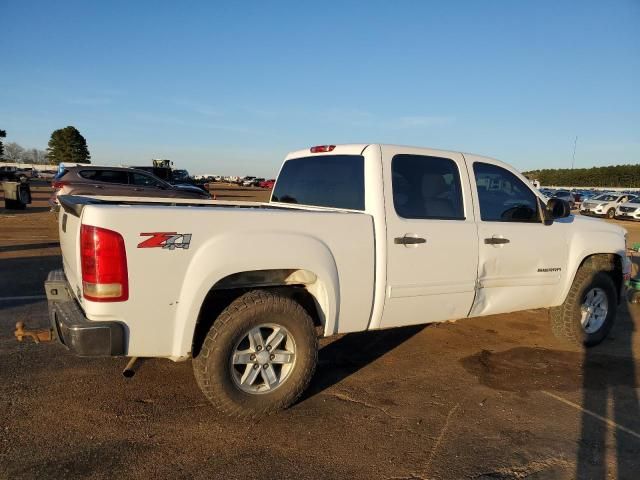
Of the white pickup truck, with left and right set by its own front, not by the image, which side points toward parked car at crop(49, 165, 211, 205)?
left

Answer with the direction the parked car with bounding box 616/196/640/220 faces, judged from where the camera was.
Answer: facing the viewer and to the left of the viewer

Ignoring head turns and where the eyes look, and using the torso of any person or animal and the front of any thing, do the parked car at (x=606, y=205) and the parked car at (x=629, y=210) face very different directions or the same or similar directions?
same or similar directions

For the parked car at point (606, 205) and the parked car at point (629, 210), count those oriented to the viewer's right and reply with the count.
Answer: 0

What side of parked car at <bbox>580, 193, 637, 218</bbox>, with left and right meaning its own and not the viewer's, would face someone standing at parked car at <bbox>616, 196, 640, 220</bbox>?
left

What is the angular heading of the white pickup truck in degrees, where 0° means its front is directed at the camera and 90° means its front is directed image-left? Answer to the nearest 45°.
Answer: approximately 225°

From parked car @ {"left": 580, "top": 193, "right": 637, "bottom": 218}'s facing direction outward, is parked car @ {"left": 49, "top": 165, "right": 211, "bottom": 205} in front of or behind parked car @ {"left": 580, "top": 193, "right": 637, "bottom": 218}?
in front

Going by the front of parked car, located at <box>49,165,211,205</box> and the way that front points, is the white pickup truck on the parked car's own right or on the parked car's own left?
on the parked car's own right

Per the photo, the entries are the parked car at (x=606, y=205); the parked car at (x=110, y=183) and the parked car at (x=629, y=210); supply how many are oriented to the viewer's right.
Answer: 1

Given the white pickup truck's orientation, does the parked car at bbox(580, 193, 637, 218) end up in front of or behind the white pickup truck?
in front

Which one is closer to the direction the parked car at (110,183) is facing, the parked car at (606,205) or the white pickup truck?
the parked car

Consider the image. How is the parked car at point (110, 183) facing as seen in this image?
to the viewer's right

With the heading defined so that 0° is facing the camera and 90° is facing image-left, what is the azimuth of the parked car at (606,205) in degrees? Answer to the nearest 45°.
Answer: approximately 45°

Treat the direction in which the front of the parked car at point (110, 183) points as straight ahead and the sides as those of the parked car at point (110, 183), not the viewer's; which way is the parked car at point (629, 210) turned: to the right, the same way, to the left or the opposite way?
the opposite way

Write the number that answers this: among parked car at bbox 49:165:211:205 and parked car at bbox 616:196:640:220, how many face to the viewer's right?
1
